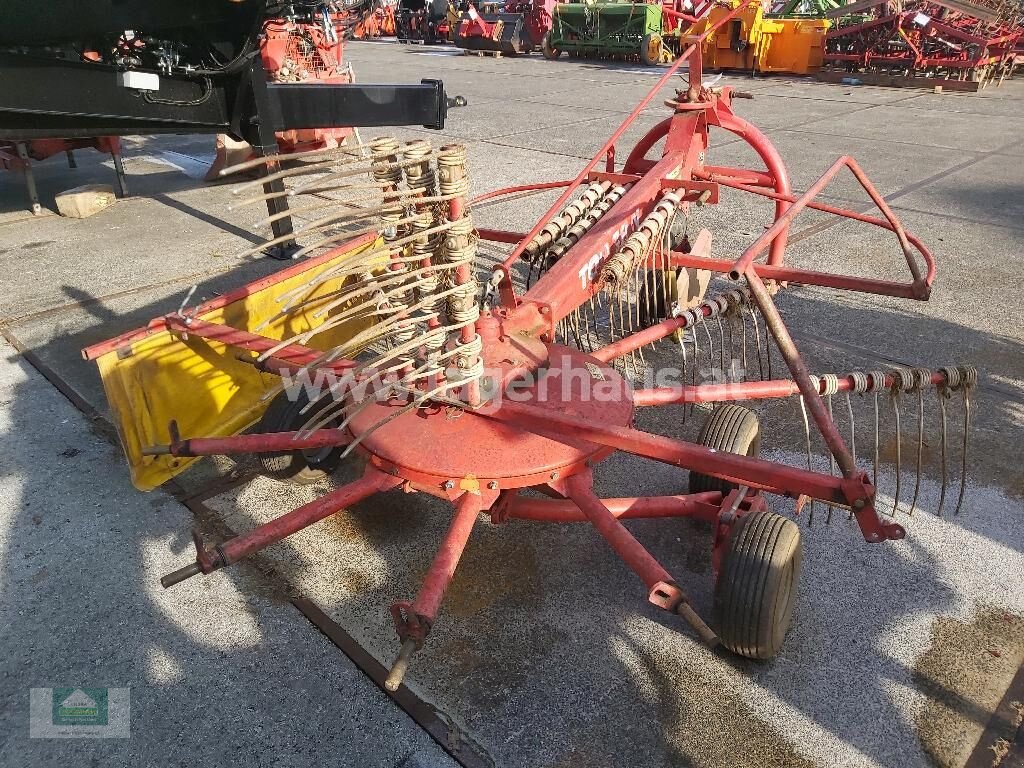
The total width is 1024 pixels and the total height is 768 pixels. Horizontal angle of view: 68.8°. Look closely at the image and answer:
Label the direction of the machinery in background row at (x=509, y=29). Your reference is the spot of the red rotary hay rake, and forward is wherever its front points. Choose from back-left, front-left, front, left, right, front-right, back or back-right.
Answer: front-left

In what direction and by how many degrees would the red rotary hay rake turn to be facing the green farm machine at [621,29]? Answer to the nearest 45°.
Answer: approximately 45° to its left

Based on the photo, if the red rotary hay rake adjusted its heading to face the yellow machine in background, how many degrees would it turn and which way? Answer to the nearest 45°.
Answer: approximately 45° to its left

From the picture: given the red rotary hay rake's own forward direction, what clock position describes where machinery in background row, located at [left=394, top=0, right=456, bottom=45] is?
The machinery in background row is roughly at 10 o'clock from the red rotary hay rake.

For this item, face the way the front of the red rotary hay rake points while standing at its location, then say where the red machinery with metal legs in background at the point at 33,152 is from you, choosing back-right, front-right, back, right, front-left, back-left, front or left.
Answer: left

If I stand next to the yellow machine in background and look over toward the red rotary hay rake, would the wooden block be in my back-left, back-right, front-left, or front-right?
front-right

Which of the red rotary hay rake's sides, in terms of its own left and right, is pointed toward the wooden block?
left

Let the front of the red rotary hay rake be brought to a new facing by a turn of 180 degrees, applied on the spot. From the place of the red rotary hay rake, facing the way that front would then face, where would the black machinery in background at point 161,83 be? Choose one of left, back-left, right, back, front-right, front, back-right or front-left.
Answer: right

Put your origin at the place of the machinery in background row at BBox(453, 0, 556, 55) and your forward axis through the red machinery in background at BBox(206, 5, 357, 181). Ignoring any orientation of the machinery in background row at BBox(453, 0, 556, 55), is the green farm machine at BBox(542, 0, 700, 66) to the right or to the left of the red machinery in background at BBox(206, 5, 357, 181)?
left

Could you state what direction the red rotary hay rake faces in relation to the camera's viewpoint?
facing away from the viewer and to the right of the viewer
